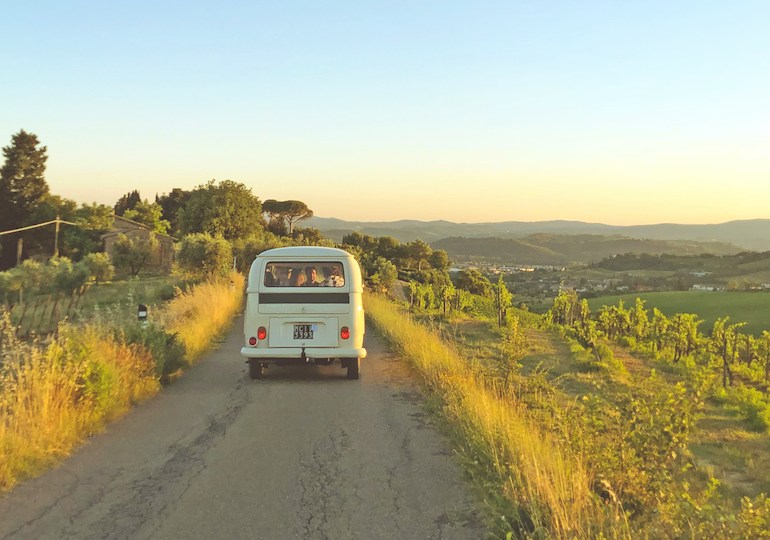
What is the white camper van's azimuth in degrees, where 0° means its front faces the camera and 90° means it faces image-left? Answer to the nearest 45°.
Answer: approximately 180°
